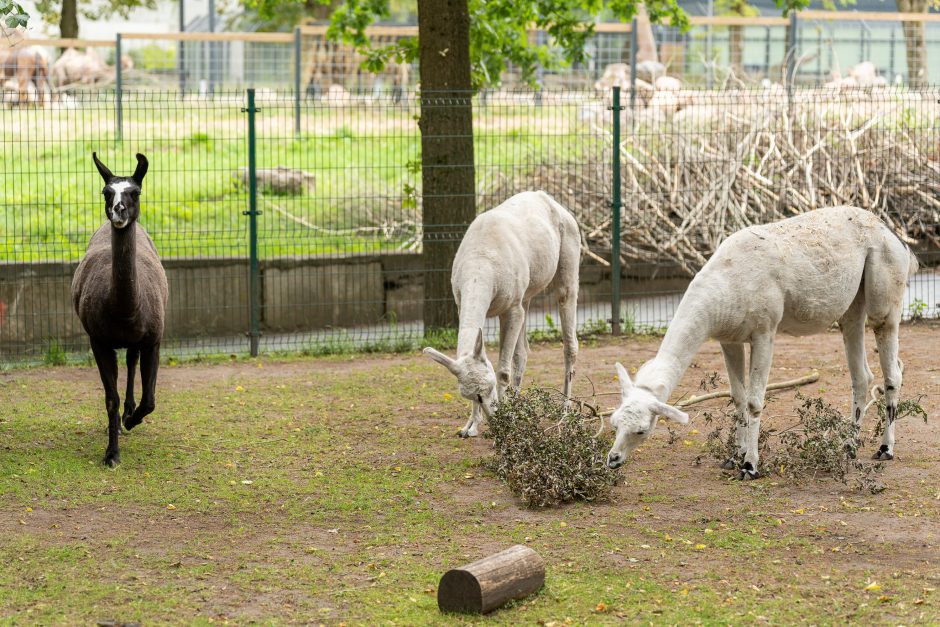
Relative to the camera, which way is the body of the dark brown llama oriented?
toward the camera

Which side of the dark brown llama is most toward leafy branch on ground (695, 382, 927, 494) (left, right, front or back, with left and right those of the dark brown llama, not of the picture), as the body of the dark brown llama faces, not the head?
left

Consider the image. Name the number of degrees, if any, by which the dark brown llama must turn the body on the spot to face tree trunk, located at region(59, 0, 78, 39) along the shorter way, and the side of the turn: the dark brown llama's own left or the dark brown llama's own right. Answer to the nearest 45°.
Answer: approximately 180°

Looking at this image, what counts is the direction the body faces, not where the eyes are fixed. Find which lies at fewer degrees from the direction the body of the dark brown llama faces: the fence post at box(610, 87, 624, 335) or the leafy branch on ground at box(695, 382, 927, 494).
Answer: the leafy branch on ground

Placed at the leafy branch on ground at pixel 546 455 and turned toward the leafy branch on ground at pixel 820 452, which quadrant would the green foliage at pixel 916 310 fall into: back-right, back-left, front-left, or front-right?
front-left

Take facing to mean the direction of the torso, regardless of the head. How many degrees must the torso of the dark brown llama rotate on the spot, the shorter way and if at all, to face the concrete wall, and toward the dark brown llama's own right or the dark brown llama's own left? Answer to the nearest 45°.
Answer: approximately 180°

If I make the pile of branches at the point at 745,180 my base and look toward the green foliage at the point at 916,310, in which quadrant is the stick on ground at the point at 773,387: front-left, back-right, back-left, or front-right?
front-right

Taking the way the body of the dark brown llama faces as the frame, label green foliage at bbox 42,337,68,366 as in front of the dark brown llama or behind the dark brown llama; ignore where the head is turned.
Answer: behind
